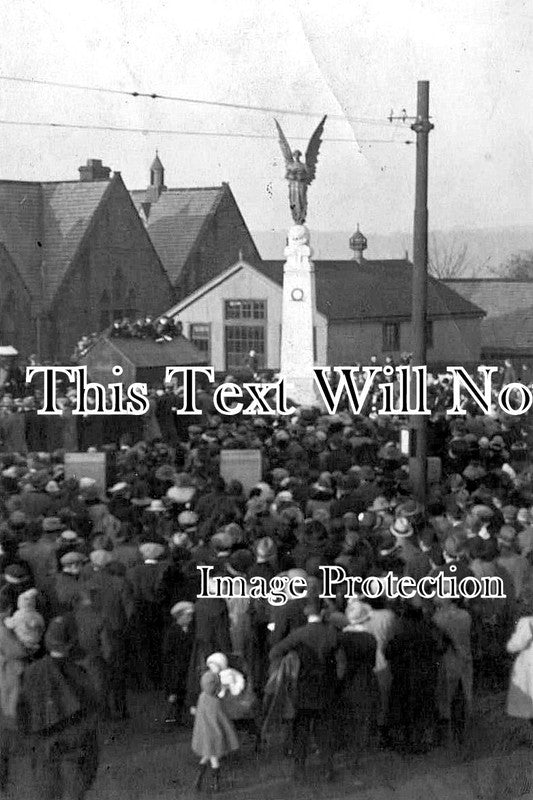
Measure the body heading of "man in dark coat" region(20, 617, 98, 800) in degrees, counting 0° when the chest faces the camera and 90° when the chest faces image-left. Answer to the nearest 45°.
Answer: approximately 180°

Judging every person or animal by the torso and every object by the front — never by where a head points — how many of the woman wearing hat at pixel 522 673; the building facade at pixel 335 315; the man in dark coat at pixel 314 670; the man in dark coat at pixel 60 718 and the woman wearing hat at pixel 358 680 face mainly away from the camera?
4

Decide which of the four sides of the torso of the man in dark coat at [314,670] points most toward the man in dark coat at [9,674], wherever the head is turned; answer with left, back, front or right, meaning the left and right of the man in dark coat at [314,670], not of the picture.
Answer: left

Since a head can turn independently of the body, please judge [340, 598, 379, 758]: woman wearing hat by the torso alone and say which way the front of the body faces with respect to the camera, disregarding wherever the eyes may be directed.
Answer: away from the camera

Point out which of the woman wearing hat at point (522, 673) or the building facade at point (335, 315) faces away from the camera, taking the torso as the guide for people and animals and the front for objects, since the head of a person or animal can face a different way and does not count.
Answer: the woman wearing hat

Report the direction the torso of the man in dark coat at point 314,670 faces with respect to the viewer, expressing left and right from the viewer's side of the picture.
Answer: facing away from the viewer

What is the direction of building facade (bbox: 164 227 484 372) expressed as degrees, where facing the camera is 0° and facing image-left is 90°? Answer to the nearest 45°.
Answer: approximately 45°

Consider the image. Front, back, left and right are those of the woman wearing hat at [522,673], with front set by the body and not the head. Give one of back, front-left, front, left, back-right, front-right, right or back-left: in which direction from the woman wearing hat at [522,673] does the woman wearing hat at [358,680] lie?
back-left

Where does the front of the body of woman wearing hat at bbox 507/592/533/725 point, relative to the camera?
away from the camera
